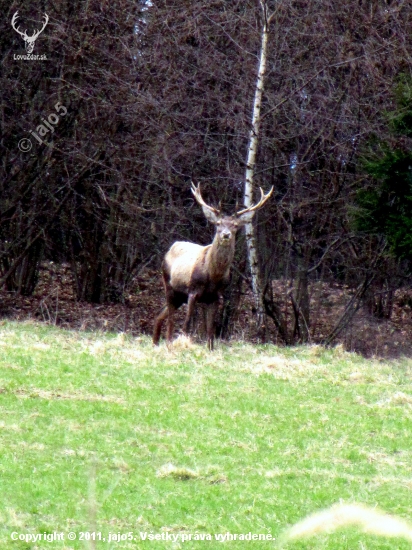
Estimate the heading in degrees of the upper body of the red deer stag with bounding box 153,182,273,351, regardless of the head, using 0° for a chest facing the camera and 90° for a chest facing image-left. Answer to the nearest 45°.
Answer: approximately 315°

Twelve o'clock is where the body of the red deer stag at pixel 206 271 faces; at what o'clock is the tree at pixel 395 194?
The tree is roughly at 10 o'clock from the red deer stag.
